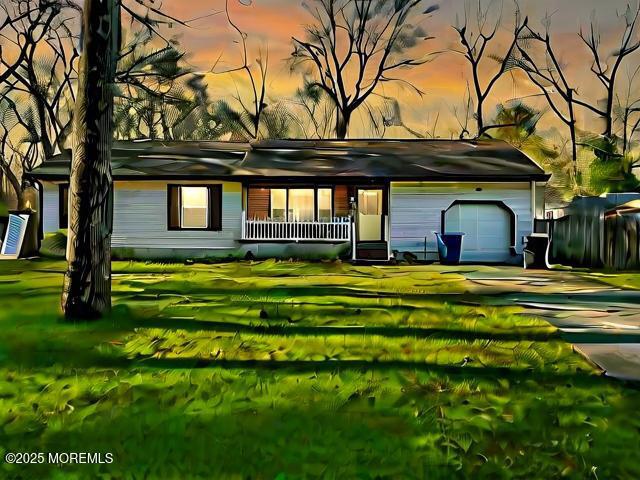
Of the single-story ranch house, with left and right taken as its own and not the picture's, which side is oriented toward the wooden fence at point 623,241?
left

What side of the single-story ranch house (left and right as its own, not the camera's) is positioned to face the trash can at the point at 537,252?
left

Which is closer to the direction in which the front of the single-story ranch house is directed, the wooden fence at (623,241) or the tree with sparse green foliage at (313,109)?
the wooden fence

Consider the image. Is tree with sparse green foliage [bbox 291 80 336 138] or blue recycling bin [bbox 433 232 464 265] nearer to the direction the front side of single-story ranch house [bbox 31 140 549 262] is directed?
the blue recycling bin

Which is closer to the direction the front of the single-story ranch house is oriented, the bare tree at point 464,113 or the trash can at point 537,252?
the trash can

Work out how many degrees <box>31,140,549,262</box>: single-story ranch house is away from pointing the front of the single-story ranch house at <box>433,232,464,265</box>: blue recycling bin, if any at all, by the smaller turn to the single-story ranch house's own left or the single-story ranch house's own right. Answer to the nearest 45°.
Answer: approximately 90° to the single-story ranch house's own left

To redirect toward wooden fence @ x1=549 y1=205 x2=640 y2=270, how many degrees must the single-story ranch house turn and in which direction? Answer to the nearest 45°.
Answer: approximately 90° to its left

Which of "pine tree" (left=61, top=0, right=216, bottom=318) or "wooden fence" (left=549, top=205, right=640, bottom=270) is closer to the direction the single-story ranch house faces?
the pine tree

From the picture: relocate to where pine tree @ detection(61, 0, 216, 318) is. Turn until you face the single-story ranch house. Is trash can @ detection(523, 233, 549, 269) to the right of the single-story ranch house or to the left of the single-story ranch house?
right

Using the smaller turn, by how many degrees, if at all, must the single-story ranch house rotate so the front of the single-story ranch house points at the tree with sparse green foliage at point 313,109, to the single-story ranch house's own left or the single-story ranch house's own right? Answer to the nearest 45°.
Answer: approximately 180°

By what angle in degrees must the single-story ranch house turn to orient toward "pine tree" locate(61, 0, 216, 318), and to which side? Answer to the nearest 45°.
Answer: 0° — it already faces it

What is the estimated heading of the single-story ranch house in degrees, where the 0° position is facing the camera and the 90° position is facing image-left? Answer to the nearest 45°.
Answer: approximately 0°
